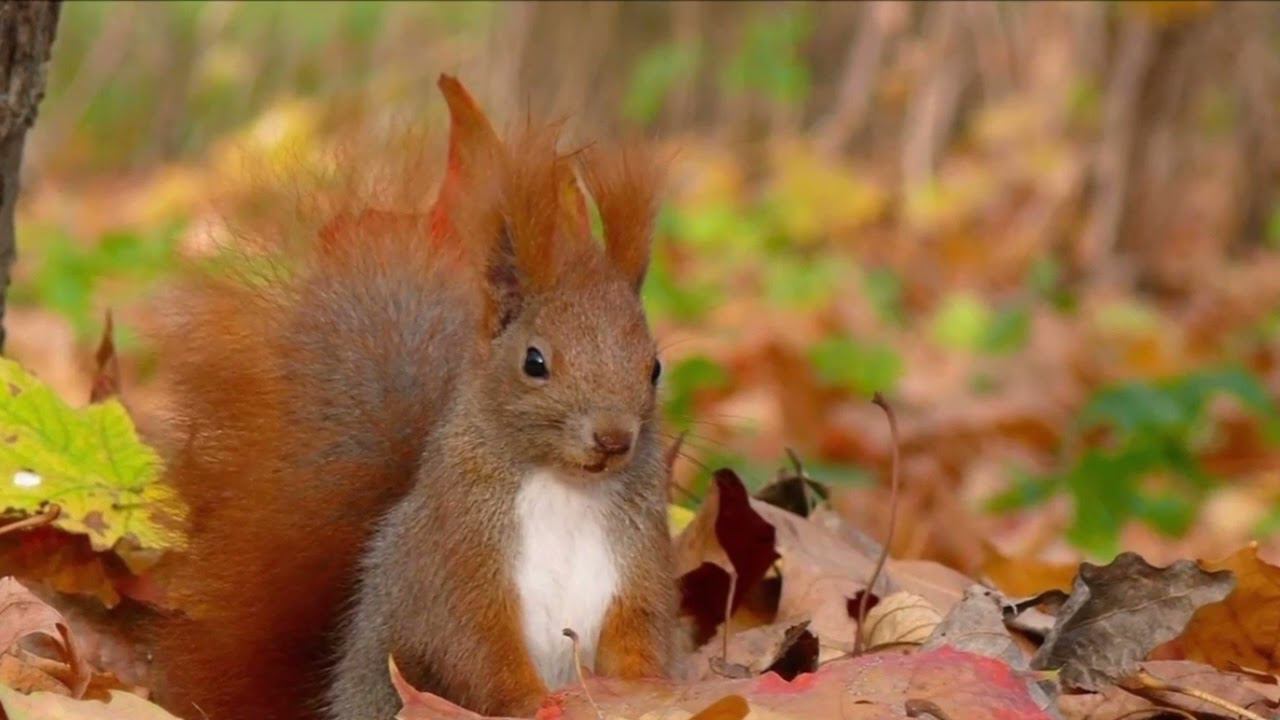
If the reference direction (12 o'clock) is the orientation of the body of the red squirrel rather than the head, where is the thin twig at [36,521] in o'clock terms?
The thin twig is roughly at 5 o'clock from the red squirrel.

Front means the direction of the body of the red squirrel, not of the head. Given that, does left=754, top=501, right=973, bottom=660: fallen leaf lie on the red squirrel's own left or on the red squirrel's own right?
on the red squirrel's own left

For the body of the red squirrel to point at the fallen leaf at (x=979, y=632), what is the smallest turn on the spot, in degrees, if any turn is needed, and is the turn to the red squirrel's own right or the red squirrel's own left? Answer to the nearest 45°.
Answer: approximately 45° to the red squirrel's own left

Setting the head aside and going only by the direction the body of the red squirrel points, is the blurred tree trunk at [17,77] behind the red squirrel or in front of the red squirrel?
behind

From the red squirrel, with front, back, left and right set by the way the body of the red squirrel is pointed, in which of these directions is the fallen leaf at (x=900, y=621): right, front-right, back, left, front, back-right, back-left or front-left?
front-left

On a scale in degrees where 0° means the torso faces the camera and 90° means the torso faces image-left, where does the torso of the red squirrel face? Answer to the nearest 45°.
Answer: approximately 315°

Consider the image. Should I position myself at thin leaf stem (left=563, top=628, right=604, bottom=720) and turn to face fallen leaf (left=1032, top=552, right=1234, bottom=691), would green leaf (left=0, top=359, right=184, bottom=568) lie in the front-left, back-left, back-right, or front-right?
back-left

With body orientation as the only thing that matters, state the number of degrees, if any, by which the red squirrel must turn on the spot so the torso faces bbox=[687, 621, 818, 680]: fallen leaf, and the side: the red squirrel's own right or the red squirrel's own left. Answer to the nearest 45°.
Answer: approximately 45° to the red squirrel's own left

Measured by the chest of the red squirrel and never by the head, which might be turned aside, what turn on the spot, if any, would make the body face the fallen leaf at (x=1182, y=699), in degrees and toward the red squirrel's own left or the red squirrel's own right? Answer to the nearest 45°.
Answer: approximately 45° to the red squirrel's own left

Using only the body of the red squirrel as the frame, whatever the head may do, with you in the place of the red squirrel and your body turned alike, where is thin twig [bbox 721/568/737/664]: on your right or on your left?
on your left
